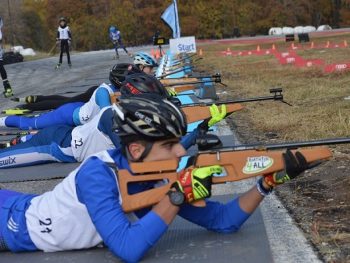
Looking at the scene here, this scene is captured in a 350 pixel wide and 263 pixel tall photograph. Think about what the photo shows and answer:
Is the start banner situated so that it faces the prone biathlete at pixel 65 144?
yes

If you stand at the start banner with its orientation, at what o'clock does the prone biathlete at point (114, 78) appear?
The prone biathlete is roughly at 12 o'clock from the start banner.

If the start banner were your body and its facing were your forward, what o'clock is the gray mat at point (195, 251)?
The gray mat is roughly at 12 o'clock from the start banner.

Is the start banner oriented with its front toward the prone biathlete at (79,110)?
yes

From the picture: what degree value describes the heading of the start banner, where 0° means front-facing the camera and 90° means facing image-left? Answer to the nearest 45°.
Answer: approximately 0°

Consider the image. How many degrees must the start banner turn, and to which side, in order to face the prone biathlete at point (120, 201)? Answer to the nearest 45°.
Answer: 0° — it already faces them
